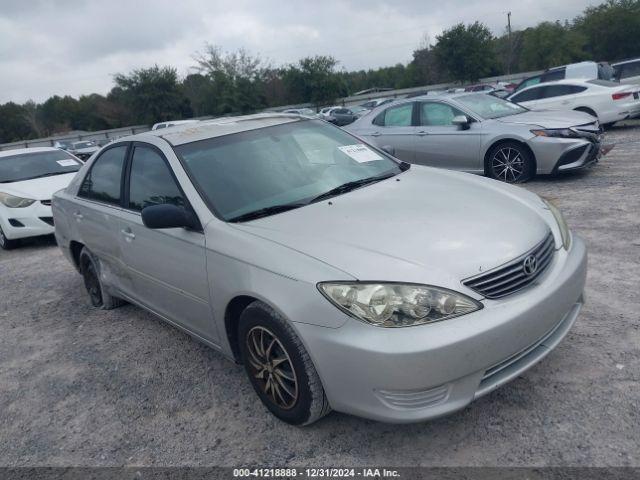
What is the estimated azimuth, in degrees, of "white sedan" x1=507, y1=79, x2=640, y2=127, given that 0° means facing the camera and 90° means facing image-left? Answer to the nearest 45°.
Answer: approximately 135°

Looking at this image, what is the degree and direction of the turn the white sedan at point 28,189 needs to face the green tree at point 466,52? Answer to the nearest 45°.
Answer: approximately 90° to its left

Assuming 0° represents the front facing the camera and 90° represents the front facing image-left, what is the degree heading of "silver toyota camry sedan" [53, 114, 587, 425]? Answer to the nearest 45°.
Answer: approximately 315°

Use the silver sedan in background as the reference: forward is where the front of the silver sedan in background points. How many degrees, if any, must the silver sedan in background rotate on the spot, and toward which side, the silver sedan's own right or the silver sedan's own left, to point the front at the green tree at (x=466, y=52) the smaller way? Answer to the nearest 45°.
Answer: approximately 135° to the silver sedan's own left

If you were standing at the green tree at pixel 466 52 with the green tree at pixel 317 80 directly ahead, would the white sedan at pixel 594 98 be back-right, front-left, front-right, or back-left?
back-left

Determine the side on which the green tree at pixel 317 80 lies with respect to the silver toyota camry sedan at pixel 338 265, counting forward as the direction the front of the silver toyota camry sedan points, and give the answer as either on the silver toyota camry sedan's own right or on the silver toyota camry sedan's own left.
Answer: on the silver toyota camry sedan's own left

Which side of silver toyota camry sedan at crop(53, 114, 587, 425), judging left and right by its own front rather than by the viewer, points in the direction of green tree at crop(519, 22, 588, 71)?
left

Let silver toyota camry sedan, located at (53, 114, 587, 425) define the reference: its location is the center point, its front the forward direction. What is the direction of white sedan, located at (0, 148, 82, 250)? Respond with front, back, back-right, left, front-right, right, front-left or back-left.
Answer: back

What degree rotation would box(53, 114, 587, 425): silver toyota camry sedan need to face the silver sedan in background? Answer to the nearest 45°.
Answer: approximately 90° to its left
